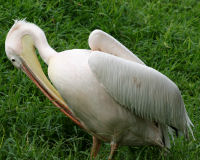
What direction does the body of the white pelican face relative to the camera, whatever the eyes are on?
to the viewer's left
